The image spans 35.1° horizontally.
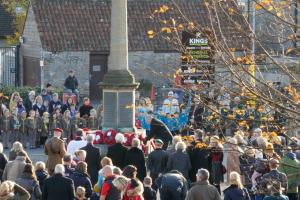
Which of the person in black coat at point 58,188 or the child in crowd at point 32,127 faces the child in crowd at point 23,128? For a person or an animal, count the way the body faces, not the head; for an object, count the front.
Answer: the person in black coat

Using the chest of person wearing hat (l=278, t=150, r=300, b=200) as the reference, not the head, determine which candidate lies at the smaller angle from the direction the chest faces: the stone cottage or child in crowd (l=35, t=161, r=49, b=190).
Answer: the stone cottage

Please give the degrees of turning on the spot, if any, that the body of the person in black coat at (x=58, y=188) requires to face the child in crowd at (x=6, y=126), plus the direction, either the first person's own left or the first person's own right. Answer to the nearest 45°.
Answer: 0° — they already face them

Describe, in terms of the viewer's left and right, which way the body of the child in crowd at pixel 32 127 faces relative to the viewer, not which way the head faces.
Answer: facing the viewer and to the right of the viewer

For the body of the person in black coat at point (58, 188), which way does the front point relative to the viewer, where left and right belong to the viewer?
facing away from the viewer

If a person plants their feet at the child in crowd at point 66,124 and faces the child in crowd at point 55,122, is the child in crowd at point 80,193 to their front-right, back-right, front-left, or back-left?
back-left

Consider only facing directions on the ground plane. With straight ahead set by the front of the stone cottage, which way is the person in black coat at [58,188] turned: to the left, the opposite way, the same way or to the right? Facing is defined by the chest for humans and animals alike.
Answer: the opposite way

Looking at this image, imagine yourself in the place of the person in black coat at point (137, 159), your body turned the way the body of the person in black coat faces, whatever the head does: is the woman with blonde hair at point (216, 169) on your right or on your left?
on your right

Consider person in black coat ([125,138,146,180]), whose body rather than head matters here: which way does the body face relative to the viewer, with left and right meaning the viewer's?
facing away from the viewer

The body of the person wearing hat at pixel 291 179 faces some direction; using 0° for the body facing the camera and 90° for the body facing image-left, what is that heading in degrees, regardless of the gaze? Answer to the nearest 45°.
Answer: approximately 180°

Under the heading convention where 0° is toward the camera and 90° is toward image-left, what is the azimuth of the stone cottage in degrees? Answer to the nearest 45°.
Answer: approximately 0°

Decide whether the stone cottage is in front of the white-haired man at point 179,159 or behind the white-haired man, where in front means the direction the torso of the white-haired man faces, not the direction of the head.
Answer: in front

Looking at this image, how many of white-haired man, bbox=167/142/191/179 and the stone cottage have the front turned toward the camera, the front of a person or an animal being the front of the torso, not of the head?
1

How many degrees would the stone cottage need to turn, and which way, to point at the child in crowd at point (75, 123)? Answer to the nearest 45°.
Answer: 0° — it already faces them
